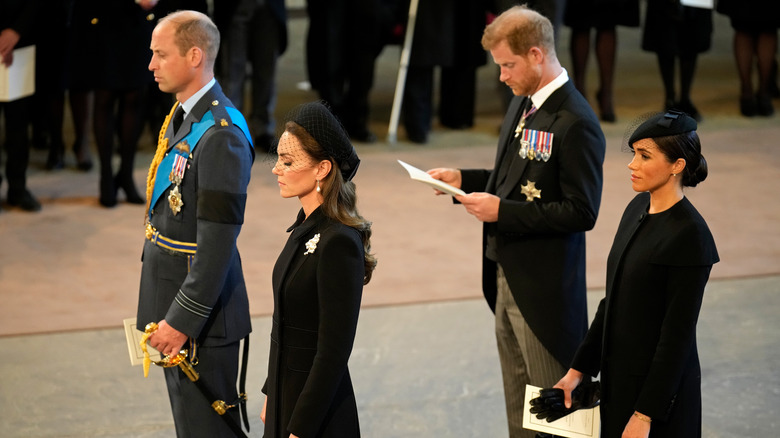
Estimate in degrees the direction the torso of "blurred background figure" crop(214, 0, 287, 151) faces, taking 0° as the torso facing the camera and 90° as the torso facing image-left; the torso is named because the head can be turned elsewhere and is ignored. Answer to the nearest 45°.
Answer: approximately 0°

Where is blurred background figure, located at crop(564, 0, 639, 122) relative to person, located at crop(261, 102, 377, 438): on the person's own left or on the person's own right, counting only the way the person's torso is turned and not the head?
on the person's own right

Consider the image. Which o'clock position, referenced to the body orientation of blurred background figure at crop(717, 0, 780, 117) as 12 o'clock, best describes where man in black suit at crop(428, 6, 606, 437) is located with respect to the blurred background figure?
The man in black suit is roughly at 12 o'clock from the blurred background figure.

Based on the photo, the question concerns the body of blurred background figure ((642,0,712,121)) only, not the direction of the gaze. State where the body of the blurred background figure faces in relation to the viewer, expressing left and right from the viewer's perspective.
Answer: facing the viewer and to the right of the viewer

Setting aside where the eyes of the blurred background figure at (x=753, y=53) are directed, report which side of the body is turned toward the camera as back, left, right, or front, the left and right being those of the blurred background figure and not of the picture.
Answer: front

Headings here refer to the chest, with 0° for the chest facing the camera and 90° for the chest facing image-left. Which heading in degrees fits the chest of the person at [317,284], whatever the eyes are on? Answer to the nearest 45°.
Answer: approximately 90°

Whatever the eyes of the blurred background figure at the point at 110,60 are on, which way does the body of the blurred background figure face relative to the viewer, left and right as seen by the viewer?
facing the viewer

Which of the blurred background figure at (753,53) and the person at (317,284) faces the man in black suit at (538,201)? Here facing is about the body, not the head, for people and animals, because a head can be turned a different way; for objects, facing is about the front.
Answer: the blurred background figure
